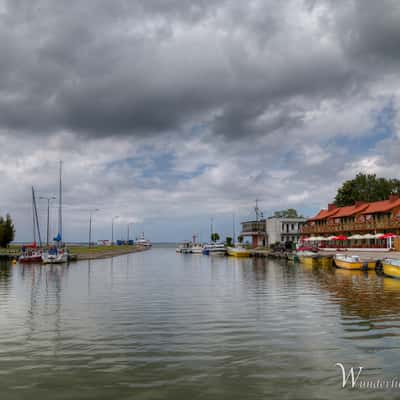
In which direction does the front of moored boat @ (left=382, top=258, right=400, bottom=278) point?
to the viewer's left
